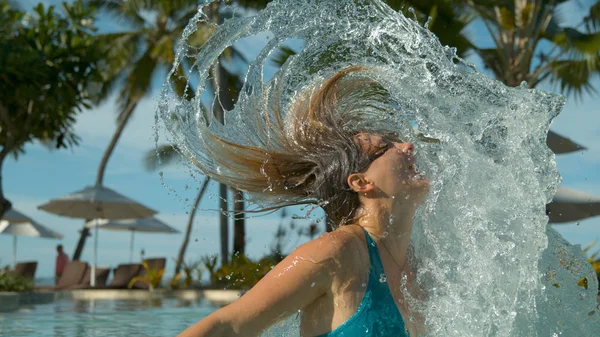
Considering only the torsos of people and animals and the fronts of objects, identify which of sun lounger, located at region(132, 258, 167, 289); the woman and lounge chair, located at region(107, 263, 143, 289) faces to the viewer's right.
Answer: the woman

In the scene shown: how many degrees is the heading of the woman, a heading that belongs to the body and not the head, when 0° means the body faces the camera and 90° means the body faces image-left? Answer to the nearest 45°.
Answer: approximately 270°

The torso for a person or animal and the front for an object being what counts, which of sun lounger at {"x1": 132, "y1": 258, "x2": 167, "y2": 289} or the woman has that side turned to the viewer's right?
the woman

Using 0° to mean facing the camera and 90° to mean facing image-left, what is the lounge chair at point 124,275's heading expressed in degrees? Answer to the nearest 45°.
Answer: approximately 45°

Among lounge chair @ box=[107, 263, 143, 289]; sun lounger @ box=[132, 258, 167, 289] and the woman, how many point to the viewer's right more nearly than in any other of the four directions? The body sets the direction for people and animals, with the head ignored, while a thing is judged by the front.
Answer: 1

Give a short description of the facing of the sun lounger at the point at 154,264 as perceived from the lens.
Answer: facing the viewer and to the left of the viewer

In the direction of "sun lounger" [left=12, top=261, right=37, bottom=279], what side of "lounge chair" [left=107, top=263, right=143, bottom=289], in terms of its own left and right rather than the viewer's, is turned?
right

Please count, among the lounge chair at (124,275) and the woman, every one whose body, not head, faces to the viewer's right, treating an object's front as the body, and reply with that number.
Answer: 1

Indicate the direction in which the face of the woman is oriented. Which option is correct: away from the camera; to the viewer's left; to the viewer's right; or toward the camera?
to the viewer's right

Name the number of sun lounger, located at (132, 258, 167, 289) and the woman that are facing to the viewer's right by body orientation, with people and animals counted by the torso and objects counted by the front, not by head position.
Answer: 1
